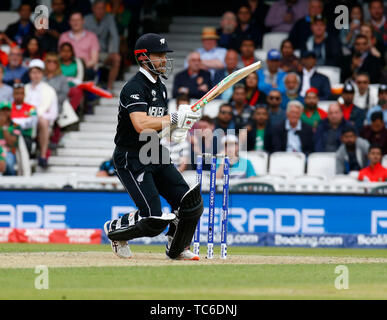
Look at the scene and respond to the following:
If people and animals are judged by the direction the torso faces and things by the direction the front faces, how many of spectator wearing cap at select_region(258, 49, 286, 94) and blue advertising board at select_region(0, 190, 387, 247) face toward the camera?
2

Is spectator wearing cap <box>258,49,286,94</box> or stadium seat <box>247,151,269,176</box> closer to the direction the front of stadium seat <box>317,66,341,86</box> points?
the stadium seat

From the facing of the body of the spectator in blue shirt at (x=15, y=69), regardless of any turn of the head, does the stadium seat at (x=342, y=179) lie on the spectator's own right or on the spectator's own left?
on the spectator's own left

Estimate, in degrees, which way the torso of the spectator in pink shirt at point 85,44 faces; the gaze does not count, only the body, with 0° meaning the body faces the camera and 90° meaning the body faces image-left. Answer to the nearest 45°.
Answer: approximately 0°
